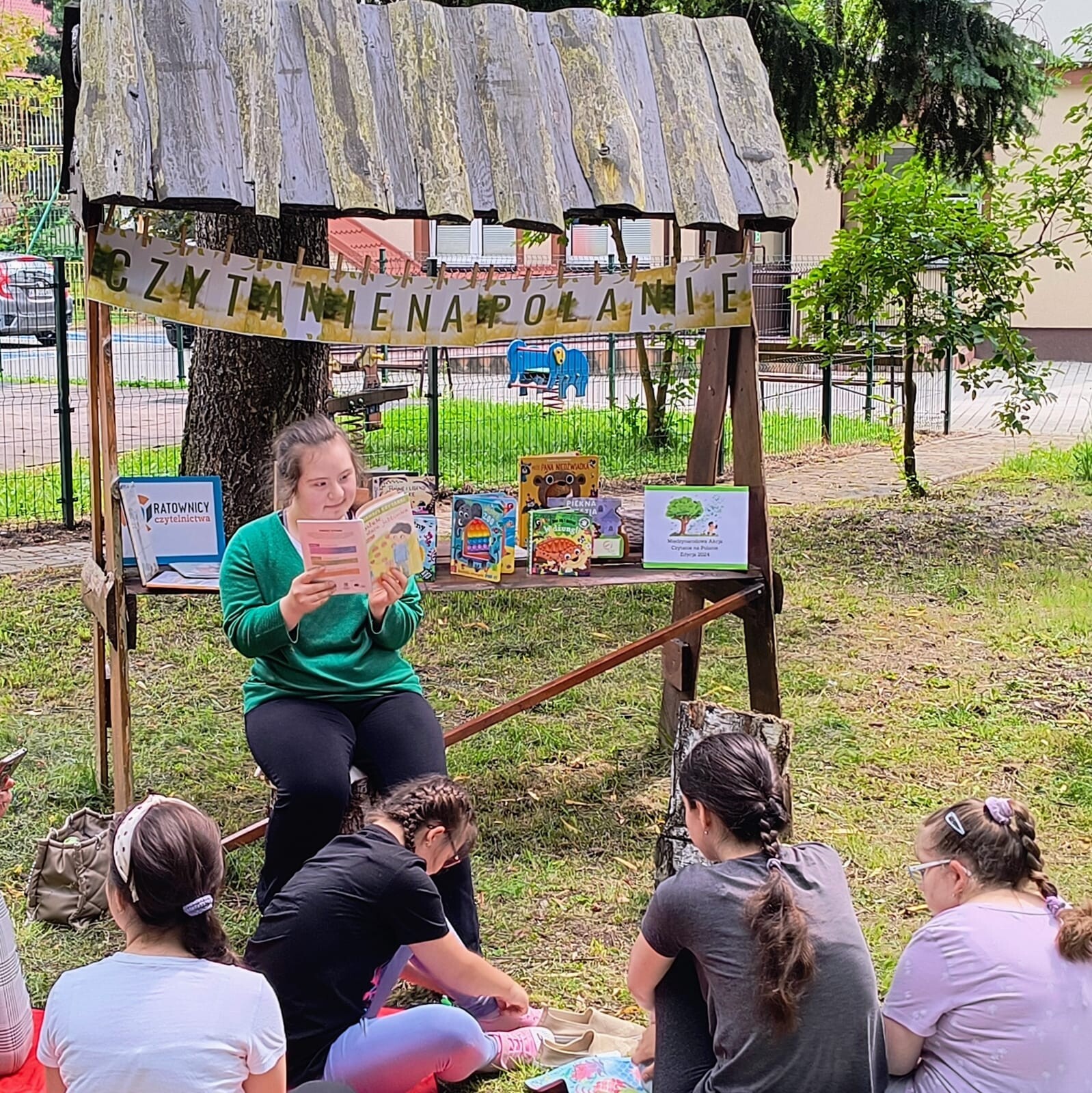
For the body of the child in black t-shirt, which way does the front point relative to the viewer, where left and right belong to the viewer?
facing to the right of the viewer

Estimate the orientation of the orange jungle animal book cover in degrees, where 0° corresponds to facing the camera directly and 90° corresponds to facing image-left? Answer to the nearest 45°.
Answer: approximately 0°

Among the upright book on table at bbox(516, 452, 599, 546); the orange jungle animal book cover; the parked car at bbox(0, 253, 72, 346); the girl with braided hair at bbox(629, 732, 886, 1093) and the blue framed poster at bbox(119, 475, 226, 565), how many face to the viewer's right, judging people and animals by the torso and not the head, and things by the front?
0

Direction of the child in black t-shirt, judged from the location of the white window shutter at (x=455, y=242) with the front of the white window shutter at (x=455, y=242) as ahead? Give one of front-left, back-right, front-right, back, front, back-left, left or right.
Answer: front

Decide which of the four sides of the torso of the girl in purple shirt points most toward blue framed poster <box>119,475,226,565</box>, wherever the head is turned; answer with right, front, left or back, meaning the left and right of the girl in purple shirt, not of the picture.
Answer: front

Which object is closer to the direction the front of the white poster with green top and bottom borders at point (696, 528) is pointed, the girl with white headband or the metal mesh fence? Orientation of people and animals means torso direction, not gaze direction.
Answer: the girl with white headband

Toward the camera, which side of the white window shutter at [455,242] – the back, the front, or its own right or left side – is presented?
front

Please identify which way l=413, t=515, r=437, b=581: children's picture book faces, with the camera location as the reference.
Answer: facing the viewer

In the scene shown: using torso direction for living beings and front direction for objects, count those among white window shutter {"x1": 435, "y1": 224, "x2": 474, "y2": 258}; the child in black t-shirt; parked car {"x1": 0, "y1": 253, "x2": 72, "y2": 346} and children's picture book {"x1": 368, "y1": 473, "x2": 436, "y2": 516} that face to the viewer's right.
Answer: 1

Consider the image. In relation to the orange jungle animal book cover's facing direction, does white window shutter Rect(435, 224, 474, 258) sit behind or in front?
behind

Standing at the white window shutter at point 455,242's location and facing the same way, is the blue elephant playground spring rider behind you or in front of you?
in front

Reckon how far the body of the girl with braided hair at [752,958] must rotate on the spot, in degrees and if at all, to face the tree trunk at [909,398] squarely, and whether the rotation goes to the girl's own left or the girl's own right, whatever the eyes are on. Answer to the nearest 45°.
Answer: approximately 45° to the girl's own right

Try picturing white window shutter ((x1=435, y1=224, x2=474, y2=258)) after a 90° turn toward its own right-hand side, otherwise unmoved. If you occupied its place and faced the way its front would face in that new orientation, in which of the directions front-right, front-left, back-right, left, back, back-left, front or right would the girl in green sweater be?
left

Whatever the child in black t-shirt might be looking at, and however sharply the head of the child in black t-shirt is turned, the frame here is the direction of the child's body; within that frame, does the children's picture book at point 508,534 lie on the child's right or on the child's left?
on the child's left

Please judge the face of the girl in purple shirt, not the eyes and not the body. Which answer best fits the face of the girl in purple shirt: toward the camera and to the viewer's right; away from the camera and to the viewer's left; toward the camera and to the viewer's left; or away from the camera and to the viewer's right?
away from the camera and to the viewer's left

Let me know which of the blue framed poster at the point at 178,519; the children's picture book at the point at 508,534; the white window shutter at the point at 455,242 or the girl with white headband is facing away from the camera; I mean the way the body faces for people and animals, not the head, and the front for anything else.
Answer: the girl with white headband

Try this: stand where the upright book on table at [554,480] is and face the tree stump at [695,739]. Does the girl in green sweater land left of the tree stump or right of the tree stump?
right
